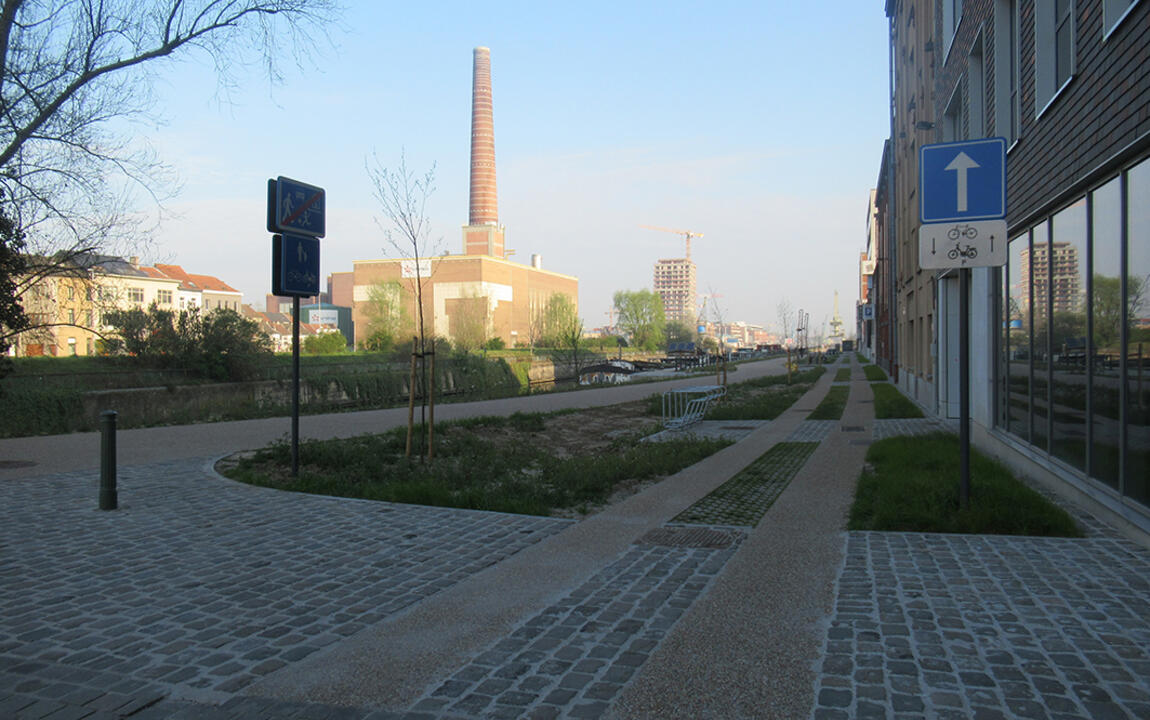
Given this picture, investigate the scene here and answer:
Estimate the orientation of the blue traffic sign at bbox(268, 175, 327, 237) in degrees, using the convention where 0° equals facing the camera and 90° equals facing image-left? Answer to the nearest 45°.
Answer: approximately 315°

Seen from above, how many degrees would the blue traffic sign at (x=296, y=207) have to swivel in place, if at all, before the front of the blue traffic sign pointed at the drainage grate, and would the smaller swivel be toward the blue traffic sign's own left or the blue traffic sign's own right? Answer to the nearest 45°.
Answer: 0° — it already faces it

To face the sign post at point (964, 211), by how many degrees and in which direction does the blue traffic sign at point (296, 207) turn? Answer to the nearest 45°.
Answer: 0° — it already faces it
